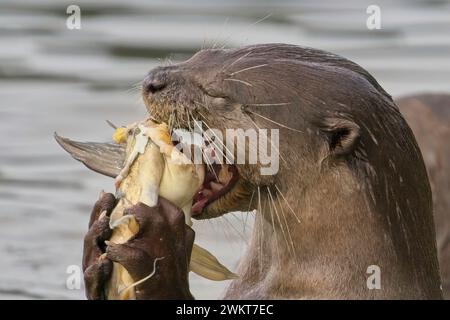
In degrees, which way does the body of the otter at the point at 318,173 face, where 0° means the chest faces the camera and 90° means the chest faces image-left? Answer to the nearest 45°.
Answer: approximately 90°
